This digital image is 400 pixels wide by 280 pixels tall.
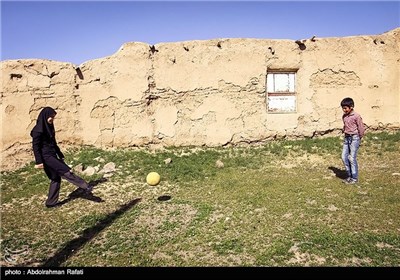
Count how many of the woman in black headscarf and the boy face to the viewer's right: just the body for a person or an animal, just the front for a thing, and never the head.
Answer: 1

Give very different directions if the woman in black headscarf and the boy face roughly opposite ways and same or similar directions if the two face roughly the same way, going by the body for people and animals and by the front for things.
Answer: very different directions

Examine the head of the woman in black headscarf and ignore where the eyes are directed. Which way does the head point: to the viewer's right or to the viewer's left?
to the viewer's right

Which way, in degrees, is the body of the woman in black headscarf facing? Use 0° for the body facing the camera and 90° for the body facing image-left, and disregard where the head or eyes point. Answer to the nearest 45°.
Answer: approximately 270°

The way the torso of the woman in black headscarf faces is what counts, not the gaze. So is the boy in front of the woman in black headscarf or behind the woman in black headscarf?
in front

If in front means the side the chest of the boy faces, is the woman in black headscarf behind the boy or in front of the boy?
in front

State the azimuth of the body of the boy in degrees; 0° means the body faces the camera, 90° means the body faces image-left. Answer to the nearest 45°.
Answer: approximately 45°
